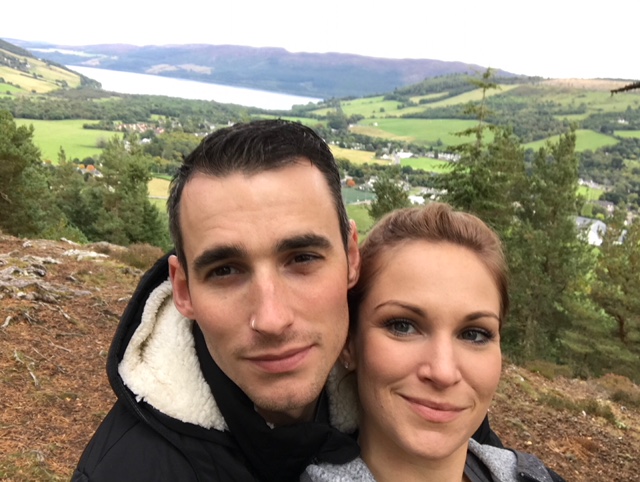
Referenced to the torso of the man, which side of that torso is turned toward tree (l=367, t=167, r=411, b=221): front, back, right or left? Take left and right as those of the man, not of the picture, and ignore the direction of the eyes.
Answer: back

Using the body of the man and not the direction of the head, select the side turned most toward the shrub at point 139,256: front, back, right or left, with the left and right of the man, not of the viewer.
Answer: back

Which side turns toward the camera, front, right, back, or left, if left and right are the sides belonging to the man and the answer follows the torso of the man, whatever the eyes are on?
front

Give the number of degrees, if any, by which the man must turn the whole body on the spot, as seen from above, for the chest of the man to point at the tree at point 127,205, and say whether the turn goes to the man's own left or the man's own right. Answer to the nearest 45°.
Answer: approximately 180°

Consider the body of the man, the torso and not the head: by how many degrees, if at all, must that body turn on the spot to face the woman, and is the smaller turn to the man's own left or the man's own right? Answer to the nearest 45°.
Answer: approximately 90° to the man's own left

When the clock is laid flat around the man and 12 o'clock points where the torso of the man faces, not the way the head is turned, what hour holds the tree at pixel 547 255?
The tree is roughly at 7 o'clock from the man.

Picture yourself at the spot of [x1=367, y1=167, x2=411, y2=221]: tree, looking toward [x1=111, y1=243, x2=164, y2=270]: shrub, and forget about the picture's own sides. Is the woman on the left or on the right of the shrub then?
left

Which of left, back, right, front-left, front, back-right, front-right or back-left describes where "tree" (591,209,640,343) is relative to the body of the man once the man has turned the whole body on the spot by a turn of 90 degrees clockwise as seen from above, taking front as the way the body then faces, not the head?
back-right
